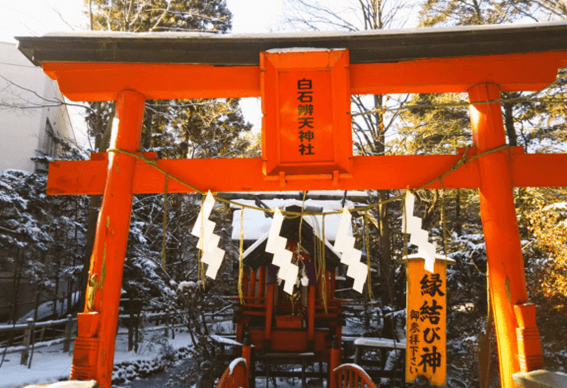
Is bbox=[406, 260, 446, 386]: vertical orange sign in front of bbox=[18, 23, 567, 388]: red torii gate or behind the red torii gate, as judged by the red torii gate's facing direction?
behind

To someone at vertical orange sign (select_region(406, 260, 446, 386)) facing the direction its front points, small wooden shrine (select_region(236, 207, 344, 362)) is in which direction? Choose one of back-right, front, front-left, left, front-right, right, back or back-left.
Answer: back-right

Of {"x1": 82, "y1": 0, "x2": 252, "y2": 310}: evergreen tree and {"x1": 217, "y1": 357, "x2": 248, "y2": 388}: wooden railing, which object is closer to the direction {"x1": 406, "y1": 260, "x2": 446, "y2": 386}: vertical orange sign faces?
the wooden railing

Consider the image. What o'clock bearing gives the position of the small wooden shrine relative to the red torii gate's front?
The small wooden shrine is roughly at 6 o'clock from the red torii gate.

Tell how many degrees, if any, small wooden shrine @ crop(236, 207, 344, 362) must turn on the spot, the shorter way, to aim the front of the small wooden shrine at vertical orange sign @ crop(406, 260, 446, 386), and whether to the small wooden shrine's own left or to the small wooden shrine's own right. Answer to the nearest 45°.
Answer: approximately 45° to the small wooden shrine's own left

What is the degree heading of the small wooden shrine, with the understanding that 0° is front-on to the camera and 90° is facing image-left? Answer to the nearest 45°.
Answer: approximately 0°

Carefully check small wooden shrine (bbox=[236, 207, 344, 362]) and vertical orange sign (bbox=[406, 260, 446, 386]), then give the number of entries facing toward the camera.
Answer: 2

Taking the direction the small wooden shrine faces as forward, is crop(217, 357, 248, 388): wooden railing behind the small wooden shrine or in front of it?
in front
